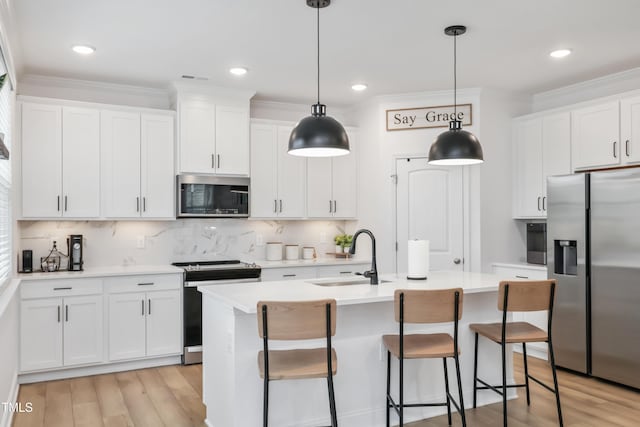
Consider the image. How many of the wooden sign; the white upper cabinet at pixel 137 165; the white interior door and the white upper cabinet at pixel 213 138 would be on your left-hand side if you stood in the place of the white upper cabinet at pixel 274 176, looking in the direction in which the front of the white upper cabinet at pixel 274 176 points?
2

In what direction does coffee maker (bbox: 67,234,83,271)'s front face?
toward the camera

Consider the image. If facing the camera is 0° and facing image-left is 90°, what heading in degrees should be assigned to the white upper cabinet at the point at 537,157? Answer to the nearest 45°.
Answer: approximately 45°

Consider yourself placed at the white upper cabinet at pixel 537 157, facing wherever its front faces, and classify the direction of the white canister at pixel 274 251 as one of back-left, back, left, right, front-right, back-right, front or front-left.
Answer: front-right

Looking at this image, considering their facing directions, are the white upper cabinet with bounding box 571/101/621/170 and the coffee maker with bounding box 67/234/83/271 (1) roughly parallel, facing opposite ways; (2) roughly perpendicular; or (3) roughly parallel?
roughly perpendicular

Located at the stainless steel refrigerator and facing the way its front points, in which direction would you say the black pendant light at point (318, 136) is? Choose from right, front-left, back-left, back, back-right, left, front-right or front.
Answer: front

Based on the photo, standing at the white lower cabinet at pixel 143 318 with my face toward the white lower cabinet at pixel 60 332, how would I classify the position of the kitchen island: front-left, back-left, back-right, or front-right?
back-left

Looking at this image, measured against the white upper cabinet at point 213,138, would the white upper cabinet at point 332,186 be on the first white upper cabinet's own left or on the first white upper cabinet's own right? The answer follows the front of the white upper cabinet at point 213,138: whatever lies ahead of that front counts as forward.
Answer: on the first white upper cabinet's own left

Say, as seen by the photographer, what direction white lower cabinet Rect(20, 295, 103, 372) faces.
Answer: facing the viewer

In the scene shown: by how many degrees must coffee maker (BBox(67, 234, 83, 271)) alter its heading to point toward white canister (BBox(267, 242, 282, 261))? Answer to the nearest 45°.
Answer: approximately 90° to its left

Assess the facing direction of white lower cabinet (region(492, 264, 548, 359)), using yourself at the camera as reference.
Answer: facing the viewer and to the left of the viewer

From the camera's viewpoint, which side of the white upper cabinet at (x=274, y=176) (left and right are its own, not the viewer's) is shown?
front

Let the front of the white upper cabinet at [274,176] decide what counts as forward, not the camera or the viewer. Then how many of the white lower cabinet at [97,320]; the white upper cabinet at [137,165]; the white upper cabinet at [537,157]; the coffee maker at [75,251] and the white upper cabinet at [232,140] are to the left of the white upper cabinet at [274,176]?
1

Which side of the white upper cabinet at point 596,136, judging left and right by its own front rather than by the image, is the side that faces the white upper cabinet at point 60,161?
front

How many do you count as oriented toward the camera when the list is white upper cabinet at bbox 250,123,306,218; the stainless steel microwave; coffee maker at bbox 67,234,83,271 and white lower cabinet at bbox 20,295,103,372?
4
